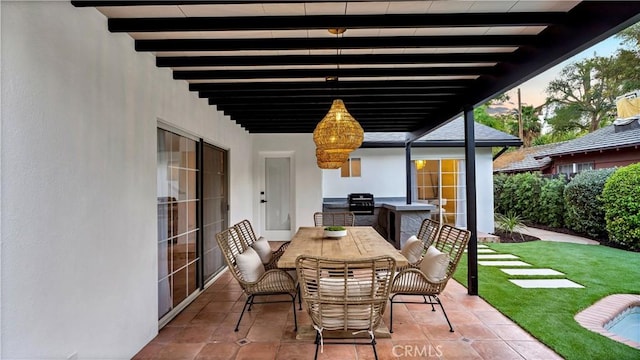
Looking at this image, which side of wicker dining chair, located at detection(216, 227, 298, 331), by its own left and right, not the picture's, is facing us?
right

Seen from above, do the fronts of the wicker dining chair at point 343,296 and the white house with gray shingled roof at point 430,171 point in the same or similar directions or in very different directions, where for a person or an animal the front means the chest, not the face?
very different directions

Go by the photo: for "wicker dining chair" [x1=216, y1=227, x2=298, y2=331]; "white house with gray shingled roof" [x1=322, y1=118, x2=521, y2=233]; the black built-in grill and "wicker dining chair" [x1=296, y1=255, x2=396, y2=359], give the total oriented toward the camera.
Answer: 2

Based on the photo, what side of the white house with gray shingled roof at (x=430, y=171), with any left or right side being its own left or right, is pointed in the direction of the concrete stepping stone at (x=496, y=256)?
front

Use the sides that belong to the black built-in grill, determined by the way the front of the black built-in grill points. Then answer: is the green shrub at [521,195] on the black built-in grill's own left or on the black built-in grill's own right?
on the black built-in grill's own left

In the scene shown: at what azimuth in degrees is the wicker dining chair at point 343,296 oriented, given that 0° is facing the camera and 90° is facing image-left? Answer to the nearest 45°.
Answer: approximately 180°

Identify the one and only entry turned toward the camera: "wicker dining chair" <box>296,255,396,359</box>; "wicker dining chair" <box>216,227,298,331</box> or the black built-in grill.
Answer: the black built-in grill

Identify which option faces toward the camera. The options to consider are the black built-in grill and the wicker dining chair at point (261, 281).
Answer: the black built-in grill

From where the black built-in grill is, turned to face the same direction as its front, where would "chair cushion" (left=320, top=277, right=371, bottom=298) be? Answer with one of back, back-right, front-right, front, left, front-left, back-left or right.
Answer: front

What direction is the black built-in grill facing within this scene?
toward the camera

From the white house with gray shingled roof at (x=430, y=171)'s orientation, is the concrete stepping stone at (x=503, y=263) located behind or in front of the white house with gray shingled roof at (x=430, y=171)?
in front

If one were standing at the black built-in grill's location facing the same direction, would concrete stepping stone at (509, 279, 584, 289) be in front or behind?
in front

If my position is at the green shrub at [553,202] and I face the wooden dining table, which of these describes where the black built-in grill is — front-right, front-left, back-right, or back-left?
front-right

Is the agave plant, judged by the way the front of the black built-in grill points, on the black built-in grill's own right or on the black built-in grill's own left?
on the black built-in grill's own left

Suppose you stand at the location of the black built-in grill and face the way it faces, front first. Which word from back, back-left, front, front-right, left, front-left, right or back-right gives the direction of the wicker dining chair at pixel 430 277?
front

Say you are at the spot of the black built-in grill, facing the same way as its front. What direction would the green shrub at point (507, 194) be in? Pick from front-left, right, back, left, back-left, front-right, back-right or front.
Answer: back-left

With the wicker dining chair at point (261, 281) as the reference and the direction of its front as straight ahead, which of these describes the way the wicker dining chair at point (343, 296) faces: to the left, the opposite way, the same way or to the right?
to the left
